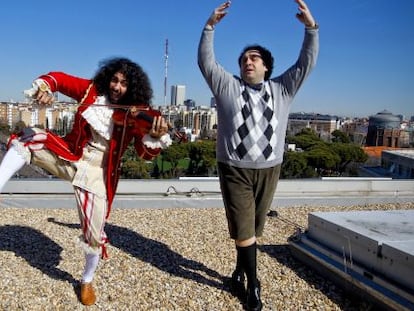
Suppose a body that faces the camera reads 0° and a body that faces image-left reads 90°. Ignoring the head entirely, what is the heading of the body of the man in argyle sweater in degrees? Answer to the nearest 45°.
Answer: approximately 0°

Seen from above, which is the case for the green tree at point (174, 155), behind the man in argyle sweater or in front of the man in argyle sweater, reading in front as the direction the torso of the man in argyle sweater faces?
behind

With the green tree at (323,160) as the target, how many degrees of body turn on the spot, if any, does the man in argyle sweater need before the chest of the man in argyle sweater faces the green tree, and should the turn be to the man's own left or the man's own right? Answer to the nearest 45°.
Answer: approximately 180°

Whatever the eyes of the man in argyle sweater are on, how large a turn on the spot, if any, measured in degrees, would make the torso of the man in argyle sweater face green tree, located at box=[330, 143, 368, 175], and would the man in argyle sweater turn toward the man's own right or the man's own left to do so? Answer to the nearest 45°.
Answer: approximately 180°

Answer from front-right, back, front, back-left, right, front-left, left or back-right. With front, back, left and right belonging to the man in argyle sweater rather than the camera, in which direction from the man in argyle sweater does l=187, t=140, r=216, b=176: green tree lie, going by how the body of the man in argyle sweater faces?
back

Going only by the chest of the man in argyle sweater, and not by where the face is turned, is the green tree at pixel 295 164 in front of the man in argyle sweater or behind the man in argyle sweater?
behind

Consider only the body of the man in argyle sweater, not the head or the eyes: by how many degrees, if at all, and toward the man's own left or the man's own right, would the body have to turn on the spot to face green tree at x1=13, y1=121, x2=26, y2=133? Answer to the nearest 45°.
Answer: approximately 90° to the man's own right
